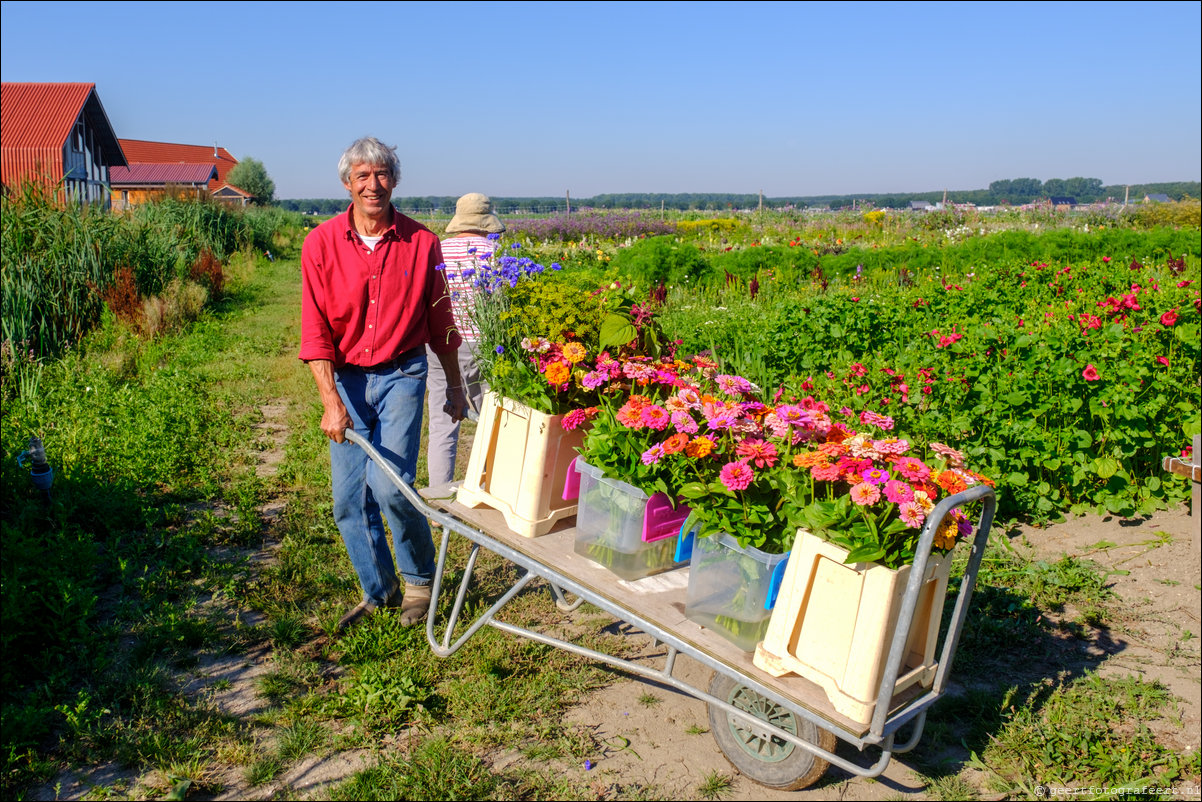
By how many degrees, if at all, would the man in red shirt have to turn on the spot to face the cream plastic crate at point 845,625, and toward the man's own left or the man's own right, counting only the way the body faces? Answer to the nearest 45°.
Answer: approximately 45° to the man's own left

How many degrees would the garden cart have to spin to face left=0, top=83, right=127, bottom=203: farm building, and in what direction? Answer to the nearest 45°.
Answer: approximately 180°

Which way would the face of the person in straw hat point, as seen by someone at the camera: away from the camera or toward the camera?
away from the camera

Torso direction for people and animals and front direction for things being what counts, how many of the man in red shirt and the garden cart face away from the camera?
0

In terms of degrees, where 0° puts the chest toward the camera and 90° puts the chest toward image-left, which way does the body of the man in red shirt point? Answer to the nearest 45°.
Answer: approximately 0°

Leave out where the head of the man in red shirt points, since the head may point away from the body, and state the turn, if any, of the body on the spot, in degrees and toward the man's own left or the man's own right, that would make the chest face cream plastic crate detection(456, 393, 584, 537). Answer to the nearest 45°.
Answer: approximately 45° to the man's own left
